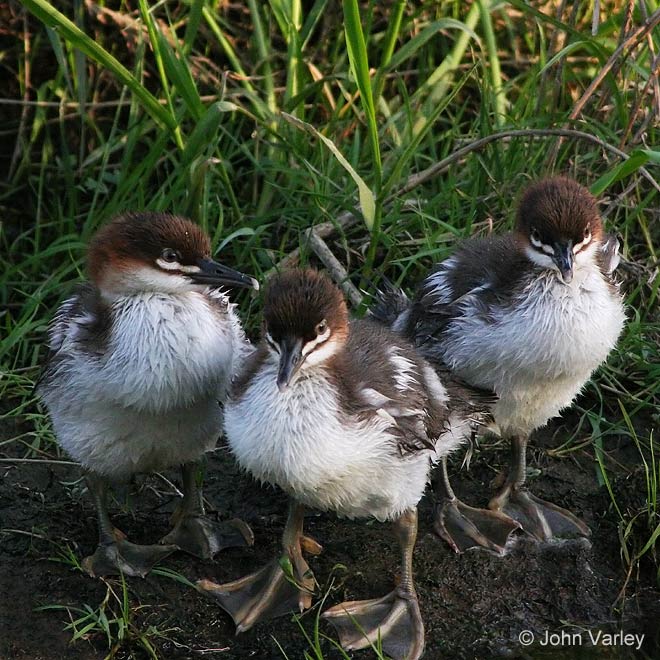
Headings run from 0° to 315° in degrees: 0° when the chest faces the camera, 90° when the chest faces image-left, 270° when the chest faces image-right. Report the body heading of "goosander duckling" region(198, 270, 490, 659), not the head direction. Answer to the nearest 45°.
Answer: approximately 45°

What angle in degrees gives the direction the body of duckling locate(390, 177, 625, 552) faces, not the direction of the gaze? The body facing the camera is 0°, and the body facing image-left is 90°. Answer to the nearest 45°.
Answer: approximately 315°

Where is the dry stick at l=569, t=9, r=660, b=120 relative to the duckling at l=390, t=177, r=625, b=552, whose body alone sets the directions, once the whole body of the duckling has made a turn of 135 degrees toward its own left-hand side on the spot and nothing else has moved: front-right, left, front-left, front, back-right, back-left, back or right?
front

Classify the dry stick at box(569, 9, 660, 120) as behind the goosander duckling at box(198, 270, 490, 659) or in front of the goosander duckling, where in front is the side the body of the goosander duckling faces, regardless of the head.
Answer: behind

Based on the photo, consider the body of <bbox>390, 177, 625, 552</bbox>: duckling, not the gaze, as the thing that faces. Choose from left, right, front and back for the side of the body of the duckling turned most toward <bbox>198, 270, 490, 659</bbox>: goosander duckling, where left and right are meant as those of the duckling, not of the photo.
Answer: right
